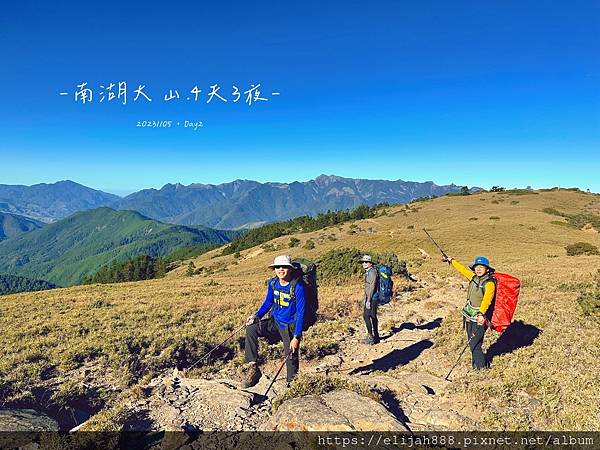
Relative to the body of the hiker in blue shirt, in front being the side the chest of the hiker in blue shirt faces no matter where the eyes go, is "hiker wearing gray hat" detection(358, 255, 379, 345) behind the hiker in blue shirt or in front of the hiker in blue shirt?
behind

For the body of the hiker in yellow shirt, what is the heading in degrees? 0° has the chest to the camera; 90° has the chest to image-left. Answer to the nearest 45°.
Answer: approximately 45°

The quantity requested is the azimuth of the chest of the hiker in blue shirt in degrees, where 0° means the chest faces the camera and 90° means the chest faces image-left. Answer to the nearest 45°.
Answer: approximately 45°

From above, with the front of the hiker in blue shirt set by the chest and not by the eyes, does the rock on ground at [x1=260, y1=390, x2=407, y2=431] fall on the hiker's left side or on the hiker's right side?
on the hiker's left side

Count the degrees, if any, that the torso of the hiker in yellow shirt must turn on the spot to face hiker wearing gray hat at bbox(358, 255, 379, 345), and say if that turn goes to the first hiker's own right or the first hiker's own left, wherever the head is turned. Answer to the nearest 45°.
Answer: approximately 90° to the first hiker's own right

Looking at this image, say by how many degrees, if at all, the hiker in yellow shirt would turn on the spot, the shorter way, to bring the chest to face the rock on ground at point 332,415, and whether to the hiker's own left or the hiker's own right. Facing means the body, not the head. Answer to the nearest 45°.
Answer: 0° — they already face it

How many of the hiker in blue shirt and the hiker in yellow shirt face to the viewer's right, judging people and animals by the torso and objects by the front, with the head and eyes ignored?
0

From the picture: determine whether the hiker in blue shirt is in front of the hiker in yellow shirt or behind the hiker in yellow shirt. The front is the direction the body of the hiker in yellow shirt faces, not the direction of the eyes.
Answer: in front
